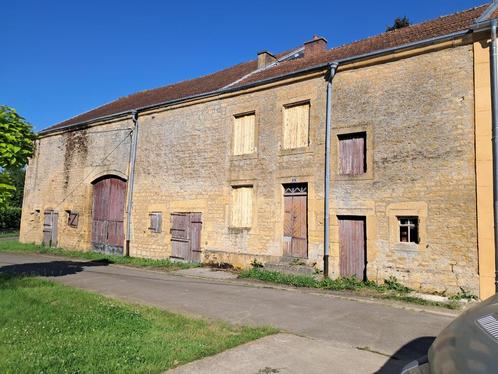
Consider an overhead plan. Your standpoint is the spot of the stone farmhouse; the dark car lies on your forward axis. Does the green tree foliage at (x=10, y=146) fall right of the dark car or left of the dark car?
right

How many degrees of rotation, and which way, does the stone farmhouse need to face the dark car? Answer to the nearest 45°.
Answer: approximately 45° to its left

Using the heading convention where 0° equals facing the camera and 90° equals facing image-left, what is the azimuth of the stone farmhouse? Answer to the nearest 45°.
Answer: approximately 45°
